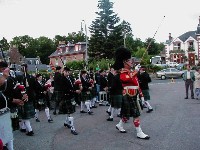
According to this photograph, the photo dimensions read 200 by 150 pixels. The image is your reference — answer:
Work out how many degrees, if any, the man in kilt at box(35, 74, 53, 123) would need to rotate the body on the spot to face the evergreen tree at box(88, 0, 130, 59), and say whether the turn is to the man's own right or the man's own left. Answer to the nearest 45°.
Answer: approximately 135° to the man's own left

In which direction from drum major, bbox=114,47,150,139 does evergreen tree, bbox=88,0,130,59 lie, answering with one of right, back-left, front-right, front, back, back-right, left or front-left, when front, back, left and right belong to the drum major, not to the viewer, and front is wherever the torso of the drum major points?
back-left

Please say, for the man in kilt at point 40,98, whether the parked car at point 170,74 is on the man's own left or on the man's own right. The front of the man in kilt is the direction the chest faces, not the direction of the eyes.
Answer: on the man's own left

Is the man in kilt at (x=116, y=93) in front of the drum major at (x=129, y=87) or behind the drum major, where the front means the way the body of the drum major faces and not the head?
behind

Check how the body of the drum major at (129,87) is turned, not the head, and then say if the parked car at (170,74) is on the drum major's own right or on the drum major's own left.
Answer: on the drum major's own left

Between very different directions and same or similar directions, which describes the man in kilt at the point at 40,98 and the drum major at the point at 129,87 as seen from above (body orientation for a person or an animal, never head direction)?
same or similar directions

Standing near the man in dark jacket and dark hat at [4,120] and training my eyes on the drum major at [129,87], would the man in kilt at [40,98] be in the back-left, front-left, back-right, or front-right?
front-left

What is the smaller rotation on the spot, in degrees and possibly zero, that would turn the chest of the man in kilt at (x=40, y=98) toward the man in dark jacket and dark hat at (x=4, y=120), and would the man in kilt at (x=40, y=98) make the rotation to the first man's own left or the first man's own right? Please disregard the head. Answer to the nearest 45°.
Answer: approximately 45° to the first man's own right
